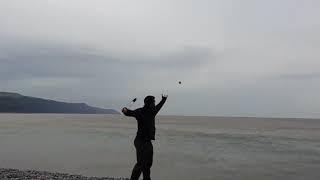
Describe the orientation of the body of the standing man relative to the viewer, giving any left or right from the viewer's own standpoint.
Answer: facing away from the viewer and to the right of the viewer
